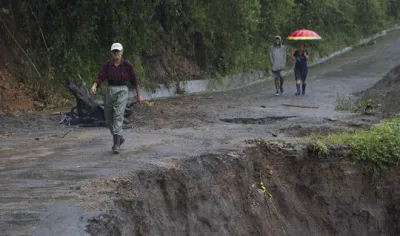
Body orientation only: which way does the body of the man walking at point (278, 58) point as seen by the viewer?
toward the camera

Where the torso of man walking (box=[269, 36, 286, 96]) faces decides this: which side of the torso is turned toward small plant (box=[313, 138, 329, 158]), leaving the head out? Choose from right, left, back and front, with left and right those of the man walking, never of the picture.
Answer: front

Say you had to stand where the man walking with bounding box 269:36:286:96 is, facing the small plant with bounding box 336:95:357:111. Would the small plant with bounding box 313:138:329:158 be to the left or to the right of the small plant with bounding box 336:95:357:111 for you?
right

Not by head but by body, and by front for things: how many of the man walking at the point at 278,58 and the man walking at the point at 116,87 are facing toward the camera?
2

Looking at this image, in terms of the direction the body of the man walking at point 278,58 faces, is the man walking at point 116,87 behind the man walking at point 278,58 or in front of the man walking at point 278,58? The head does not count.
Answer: in front

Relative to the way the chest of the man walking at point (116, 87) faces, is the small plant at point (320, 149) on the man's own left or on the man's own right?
on the man's own left

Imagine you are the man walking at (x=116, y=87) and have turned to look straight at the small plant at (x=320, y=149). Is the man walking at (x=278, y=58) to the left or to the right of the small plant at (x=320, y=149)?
left

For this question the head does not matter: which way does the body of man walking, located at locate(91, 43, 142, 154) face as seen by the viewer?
toward the camera
